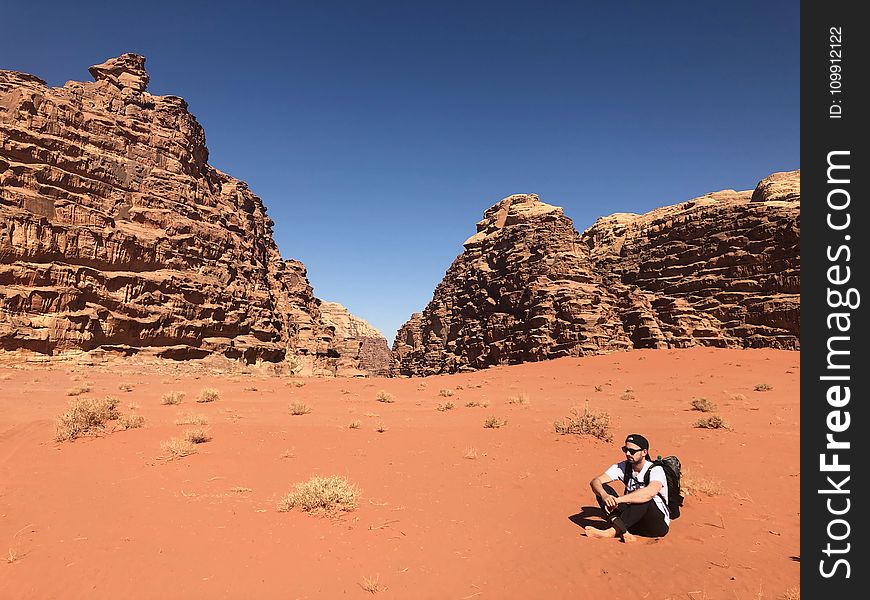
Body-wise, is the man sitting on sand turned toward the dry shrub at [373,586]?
yes

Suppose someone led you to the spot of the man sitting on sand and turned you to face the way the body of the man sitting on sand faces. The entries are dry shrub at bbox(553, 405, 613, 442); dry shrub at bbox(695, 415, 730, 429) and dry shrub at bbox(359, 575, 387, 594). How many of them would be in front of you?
1

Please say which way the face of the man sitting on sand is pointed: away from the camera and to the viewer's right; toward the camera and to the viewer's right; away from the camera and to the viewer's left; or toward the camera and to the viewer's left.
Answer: toward the camera and to the viewer's left

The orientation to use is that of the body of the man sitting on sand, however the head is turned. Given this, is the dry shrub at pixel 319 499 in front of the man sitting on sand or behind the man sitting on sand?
in front

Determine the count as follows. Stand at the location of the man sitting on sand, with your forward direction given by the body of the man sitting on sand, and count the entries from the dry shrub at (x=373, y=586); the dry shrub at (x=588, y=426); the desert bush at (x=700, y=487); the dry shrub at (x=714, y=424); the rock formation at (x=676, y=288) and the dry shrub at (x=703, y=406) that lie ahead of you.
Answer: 1

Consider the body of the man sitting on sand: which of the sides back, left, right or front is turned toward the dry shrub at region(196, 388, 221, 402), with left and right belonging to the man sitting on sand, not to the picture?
right

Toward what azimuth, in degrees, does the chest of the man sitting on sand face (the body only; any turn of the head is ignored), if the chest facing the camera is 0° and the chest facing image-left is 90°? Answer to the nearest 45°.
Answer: approximately 45°

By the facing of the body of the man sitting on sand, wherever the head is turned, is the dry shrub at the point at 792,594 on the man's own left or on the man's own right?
on the man's own left

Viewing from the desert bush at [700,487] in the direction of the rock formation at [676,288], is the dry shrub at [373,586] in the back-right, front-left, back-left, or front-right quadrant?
back-left

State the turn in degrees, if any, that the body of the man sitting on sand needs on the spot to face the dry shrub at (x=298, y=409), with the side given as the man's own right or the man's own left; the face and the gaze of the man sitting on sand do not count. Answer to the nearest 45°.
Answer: approximately 90° to the man's own right
